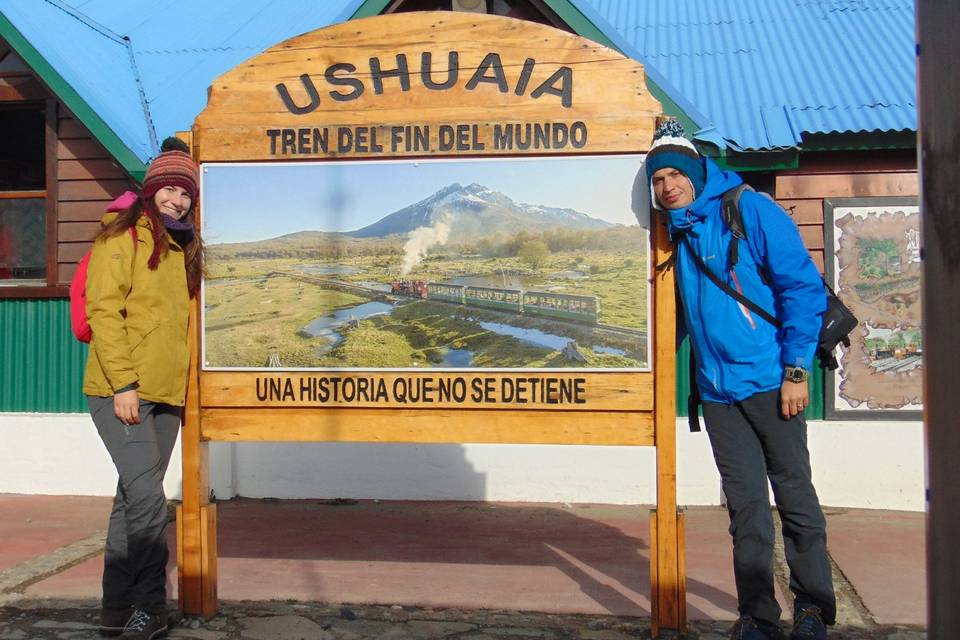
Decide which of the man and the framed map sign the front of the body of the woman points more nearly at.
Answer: the man

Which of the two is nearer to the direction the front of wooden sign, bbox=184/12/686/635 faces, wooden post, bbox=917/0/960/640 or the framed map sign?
the wooden post

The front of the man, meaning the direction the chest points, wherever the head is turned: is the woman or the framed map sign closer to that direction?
the woman

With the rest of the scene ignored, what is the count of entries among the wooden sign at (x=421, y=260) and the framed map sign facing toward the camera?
2

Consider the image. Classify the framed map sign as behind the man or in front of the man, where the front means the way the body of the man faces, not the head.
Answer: behind

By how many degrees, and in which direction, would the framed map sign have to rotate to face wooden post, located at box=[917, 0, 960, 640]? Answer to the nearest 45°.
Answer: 0° — it already faces it

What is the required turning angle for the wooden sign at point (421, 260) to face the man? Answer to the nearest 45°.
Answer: approximately 45° to its left

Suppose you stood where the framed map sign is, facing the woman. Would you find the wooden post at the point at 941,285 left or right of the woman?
left

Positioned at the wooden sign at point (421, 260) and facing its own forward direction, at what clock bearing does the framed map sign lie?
The framed map sign is roughly at 8 o'clock from the wooden sign.

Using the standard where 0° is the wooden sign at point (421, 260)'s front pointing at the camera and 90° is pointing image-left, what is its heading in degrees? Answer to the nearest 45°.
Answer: approximately 0°

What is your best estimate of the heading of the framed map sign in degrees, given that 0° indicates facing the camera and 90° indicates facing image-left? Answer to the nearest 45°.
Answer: approximately 0°
